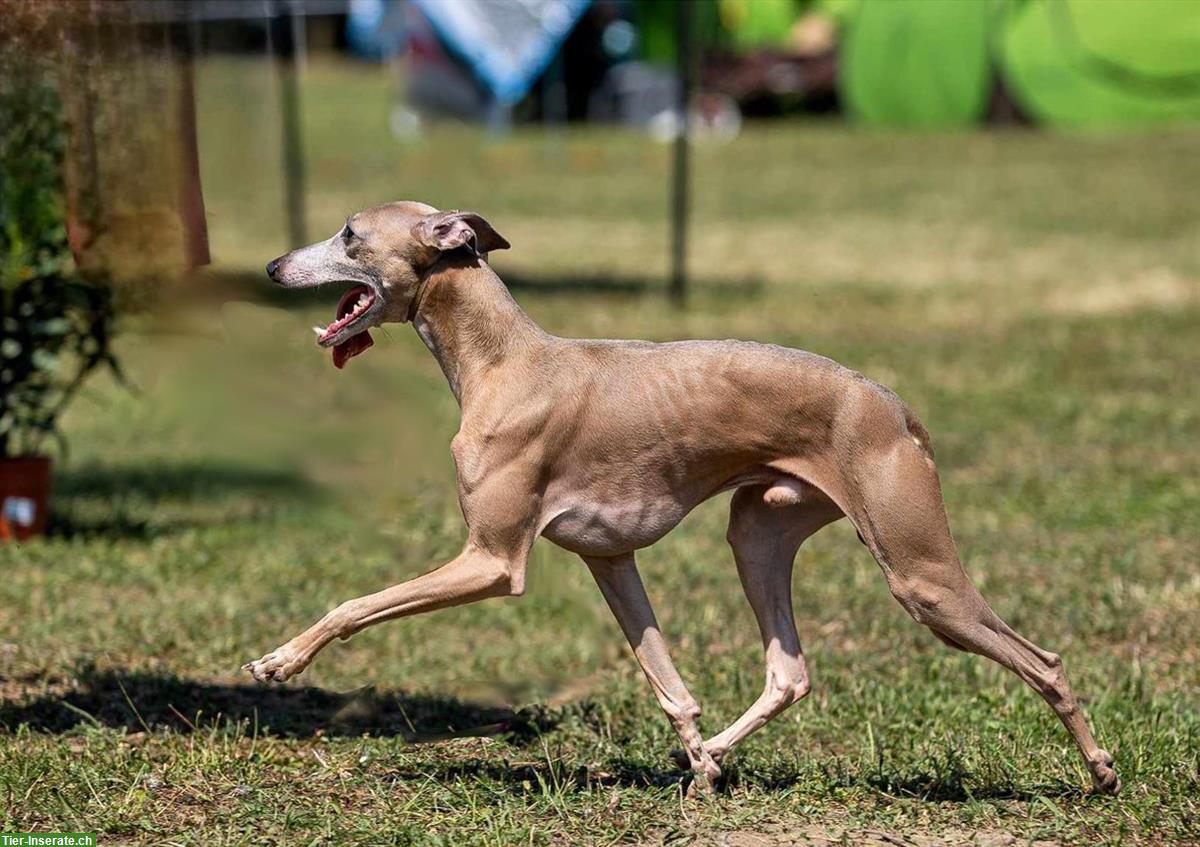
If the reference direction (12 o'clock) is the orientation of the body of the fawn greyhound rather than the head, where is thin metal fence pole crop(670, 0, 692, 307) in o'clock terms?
The thin metal fence pole is roughly at 3 o'clock from the fawn greyhound.

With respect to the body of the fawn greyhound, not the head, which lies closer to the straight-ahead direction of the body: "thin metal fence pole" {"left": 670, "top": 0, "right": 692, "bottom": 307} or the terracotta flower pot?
the terracotta flower pot

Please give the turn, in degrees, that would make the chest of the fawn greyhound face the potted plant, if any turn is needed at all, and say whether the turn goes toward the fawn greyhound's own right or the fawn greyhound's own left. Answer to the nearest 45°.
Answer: approximately 45° to the fawn greyhound's own right

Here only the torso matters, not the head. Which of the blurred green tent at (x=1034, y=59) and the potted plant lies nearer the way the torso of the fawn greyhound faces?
the potted plant

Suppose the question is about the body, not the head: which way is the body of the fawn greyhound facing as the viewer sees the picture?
to the viewer's left

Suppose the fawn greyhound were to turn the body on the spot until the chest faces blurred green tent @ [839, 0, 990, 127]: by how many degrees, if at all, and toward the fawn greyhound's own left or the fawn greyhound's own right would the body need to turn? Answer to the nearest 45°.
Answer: approximately 90° to the fawn greyhound's own right

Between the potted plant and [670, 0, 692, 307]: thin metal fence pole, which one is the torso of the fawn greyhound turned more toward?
the potted plant

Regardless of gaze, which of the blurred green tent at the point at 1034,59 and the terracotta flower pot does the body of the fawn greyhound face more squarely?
the terracotta flower pot

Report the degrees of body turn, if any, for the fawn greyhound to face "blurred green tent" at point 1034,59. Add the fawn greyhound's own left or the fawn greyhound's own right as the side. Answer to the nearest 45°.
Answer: approximately 90° to the fawn greyhound's own right

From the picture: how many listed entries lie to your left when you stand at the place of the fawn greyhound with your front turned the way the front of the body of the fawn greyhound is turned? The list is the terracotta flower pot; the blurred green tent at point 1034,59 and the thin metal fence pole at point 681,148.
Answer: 0

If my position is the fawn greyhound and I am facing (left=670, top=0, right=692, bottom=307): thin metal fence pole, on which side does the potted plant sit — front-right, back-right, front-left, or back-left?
front-left

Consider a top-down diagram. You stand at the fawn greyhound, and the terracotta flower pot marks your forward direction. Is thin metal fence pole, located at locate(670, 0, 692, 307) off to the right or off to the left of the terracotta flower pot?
right

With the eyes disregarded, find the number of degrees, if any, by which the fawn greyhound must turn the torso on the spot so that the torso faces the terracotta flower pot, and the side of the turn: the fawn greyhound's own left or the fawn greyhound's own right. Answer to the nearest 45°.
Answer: approximately 45° to the fawn greyhound's own right
